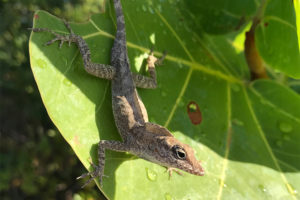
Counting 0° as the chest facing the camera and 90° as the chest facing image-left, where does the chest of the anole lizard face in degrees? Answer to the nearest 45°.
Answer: approximately 315°

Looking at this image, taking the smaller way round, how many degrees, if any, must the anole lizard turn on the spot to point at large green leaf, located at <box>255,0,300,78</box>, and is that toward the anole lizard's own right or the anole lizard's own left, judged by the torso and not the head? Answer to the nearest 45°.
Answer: approximately 45° to the anole lizard's own left

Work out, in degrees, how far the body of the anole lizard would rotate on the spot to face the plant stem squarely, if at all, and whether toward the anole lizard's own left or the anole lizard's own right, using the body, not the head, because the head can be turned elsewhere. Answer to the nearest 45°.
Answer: approximately 45° to the anole lizard's own left
